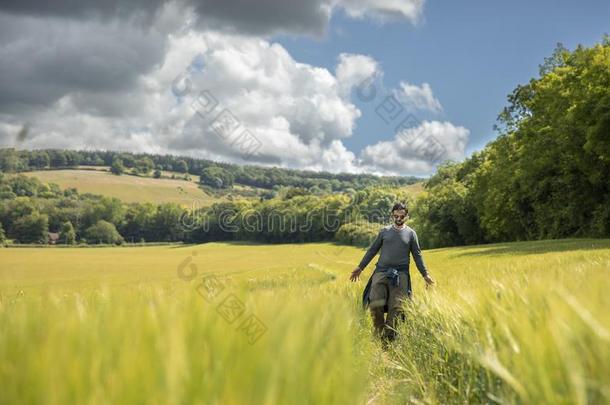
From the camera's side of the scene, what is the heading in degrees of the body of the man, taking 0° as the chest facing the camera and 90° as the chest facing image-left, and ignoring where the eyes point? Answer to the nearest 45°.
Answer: approximately 0°
